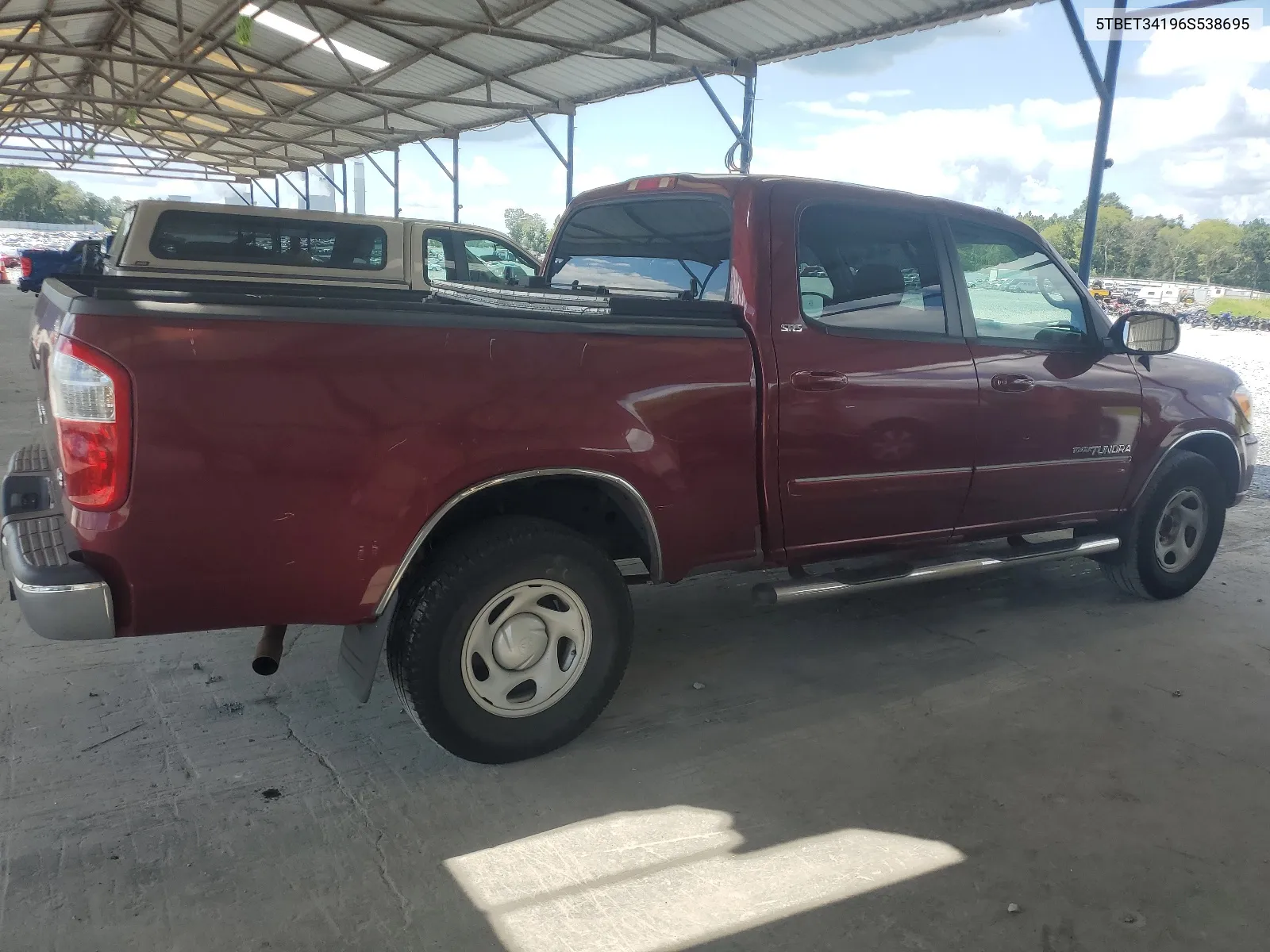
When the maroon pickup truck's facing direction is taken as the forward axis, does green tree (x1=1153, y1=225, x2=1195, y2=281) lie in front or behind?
in front

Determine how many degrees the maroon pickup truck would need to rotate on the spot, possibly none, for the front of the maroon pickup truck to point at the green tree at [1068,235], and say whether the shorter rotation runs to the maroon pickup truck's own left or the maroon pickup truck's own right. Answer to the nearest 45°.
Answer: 0° — it already faces it

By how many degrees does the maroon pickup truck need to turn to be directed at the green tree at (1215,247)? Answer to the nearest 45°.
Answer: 0° — it already faces it

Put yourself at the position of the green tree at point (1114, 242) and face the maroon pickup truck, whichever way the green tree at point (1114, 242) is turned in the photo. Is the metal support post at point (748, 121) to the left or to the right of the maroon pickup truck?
right

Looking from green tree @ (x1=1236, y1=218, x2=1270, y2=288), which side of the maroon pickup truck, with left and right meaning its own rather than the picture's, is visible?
front

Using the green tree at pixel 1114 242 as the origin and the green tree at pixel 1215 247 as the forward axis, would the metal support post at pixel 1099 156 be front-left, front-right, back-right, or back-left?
back-right

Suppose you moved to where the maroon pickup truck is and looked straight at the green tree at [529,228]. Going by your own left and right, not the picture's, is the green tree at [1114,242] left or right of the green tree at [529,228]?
right

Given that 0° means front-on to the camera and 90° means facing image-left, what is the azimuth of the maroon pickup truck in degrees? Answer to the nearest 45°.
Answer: approximately 225°

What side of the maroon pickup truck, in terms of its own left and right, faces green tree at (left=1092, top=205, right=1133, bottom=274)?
front

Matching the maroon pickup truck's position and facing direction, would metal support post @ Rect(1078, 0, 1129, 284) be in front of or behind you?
in front

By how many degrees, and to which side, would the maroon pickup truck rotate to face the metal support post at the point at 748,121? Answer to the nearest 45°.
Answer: approximately 45° to its left

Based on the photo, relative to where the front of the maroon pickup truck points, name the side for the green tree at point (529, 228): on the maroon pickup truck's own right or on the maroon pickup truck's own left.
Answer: on the maroon pickup truck's own left
